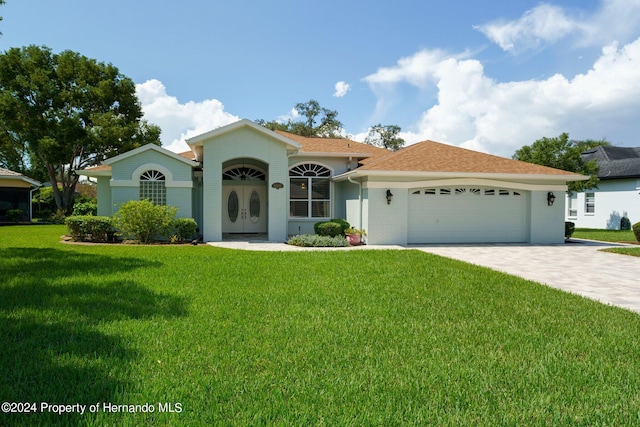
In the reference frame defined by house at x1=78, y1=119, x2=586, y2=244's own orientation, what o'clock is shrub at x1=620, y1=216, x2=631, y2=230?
The shrub is roughly at 8 o'clock from the house.

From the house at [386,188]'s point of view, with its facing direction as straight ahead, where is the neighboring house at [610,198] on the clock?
The neighboring house is roughly at 8 o'clock from the house.

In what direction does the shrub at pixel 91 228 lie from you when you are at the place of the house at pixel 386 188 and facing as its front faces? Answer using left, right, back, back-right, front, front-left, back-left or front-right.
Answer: right

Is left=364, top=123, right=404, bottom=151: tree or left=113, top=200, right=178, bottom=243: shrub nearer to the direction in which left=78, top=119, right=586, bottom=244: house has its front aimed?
the shrub

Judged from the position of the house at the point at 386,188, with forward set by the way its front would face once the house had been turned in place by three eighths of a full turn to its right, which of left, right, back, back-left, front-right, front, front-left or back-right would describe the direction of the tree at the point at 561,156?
right

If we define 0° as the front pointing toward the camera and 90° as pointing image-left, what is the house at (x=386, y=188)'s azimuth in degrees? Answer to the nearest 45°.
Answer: approximately 0°

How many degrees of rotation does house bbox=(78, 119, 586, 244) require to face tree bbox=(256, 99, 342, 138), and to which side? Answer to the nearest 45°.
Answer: approximately 180°

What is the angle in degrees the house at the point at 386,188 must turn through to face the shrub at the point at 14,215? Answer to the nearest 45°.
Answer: approximately 135° to its right

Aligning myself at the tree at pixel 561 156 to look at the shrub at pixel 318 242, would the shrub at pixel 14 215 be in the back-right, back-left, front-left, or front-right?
front-right

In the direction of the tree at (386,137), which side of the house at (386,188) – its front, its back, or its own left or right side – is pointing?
back

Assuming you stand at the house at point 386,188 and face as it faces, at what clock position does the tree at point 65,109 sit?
The tree is roughly at 4 o'clock from the house.

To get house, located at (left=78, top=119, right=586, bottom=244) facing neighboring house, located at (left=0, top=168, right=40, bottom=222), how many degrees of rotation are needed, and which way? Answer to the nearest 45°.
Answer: approximately 135° to its right

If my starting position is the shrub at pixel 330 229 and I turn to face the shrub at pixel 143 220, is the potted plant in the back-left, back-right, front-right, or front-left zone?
back-left
